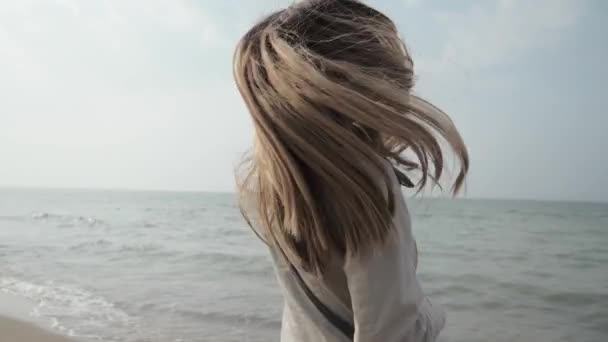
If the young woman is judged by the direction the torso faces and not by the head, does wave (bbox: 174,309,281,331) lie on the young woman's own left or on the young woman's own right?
on the young woman's own left

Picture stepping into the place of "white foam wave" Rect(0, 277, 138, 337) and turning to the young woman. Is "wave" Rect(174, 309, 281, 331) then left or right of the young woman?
left

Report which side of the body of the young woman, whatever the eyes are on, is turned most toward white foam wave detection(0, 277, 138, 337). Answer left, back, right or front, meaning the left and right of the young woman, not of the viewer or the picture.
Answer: left

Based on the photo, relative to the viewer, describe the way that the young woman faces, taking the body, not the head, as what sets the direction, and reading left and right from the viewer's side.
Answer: facing away from the viewer and to the right of the viewer

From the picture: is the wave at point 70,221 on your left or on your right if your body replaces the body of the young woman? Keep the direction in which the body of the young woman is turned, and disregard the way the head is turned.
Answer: on your left
